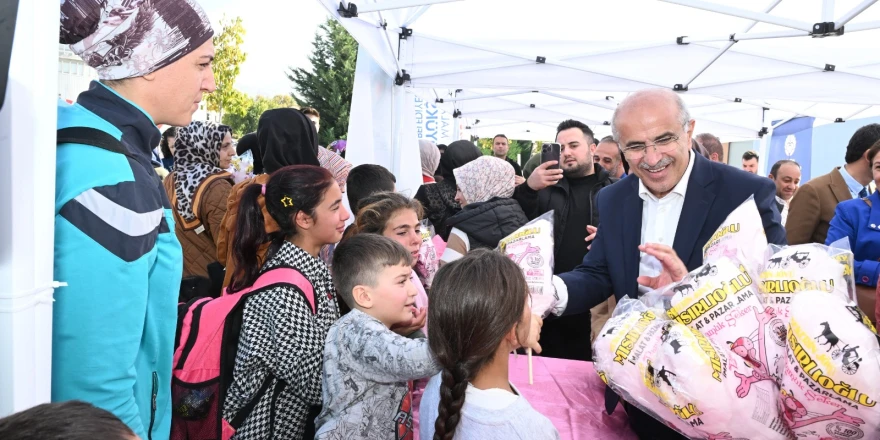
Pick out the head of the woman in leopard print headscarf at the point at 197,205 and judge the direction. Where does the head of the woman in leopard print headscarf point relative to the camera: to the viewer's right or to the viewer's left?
to the viewer's right

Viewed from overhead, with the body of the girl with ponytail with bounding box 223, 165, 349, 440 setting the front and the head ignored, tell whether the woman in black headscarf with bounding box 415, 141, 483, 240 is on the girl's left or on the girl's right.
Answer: on the girl's left

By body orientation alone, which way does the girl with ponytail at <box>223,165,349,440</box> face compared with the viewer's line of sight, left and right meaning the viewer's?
facing to the right of the viewer

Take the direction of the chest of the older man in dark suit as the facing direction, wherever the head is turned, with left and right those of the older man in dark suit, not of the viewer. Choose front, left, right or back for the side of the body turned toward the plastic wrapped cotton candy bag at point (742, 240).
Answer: left

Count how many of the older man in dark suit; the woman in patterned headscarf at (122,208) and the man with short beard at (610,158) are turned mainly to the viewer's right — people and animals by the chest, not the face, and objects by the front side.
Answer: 1

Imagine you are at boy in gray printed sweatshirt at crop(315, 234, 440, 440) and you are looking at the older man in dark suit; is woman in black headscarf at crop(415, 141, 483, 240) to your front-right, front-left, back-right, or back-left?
front-left

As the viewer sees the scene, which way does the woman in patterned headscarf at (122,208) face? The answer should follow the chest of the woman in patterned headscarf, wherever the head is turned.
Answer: to the viewer's right

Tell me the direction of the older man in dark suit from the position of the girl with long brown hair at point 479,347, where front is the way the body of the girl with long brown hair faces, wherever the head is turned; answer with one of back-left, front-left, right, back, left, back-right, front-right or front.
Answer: front

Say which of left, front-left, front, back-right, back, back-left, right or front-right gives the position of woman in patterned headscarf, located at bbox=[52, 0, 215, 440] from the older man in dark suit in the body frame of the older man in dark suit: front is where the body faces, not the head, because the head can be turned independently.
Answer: front

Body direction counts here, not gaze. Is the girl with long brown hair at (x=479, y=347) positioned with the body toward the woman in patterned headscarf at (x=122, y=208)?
no

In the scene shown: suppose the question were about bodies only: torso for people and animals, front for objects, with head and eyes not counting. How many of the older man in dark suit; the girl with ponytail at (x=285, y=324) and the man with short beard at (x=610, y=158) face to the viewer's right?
1

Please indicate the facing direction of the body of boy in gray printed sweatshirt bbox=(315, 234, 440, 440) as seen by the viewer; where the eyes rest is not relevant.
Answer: to the viewer's right

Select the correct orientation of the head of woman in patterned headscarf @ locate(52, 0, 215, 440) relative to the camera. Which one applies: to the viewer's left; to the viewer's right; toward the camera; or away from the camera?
to the viewer's right

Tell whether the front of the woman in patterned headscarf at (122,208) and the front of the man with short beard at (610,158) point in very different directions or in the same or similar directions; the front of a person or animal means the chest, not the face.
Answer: very different directions

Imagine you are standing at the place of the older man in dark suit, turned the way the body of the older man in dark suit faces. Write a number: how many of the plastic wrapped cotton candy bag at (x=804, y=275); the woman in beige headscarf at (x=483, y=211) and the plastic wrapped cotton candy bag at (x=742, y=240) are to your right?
1

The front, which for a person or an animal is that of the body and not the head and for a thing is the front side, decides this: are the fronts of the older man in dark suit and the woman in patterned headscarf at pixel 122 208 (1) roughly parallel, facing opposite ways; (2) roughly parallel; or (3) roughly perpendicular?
roughly parallel, facing opposite ways
